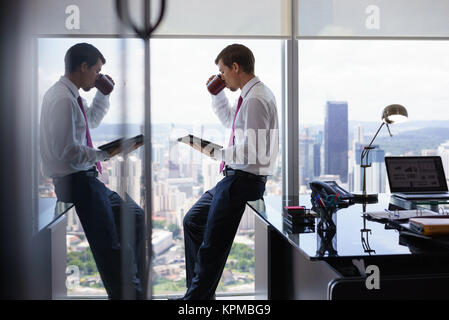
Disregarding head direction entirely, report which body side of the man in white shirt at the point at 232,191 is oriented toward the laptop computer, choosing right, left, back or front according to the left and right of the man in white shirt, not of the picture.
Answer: back

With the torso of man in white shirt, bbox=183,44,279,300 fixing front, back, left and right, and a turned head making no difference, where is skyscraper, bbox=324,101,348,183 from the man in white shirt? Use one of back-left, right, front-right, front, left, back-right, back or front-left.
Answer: back-right

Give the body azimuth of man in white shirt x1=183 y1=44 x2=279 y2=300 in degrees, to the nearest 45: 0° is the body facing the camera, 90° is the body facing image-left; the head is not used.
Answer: approximately 90°

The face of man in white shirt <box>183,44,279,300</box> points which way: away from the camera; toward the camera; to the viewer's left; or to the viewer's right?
to the viewer's left
